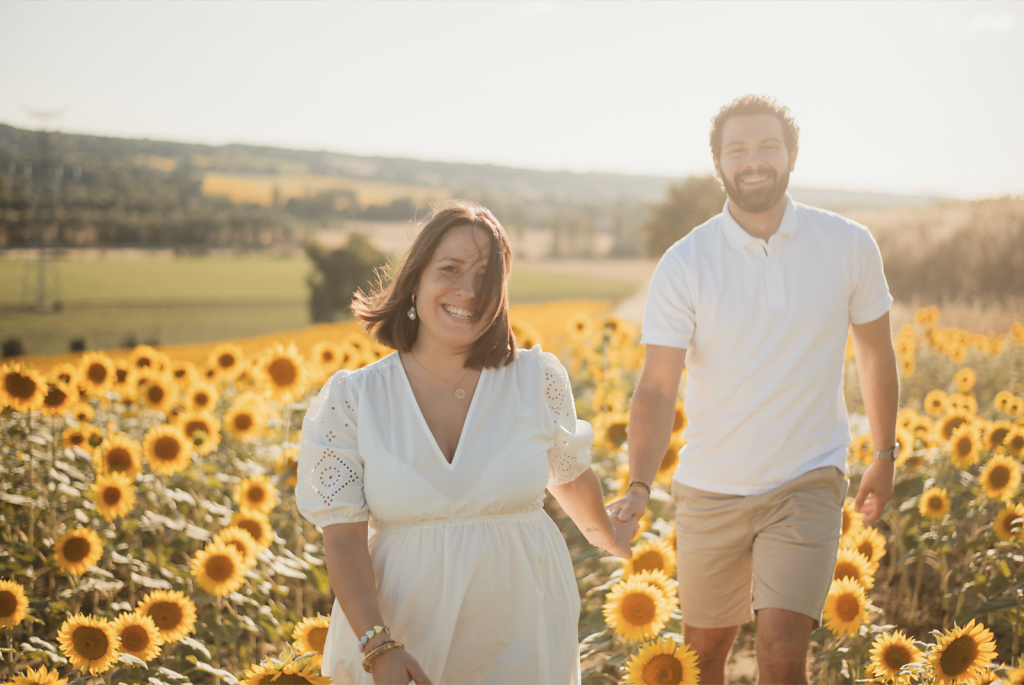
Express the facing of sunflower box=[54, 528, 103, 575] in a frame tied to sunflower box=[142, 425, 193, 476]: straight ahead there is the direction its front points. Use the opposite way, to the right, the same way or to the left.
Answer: the same way

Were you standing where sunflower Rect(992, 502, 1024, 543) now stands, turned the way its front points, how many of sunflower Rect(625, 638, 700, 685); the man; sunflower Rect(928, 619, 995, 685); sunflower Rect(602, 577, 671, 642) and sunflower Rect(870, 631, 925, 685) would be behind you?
0

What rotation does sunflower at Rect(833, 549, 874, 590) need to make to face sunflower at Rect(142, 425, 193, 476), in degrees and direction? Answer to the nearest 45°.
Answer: approximately 90° to its right

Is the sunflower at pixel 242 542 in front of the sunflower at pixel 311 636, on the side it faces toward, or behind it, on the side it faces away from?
behind

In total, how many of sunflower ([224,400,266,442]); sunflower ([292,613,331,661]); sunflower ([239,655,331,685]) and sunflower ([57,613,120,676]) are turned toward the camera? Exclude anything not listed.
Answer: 4

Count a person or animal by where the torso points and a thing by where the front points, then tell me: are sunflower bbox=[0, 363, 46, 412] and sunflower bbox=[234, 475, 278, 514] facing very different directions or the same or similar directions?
same or similar directions

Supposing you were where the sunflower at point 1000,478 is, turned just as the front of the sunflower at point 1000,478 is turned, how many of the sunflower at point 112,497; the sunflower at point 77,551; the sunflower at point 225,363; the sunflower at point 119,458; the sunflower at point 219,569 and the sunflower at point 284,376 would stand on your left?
0

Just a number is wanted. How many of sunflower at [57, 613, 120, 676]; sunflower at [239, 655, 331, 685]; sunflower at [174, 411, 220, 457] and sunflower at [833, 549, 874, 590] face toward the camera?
4

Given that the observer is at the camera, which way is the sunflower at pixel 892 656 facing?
facing the viewer

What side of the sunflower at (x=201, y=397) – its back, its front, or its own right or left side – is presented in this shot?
front

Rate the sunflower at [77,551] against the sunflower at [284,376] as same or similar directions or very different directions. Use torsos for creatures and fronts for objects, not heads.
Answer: same or similar directions

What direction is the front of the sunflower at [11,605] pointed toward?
toward the camera

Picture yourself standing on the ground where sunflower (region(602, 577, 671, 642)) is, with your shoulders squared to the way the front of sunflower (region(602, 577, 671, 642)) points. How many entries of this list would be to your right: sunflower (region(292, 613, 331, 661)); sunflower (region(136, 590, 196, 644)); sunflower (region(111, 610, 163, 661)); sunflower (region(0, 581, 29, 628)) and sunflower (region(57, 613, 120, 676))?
5

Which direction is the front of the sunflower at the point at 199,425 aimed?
toward the camera

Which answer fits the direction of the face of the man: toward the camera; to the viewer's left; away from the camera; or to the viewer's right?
toward the camera

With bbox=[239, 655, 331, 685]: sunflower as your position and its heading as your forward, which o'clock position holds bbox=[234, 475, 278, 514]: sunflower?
bbox=[234, 475, 278, 514]: sunflower is roughly at 6 o'clock from bbox=[239, 655, 331, 685]: sunflower.

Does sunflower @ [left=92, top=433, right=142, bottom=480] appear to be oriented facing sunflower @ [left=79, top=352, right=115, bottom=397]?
no
